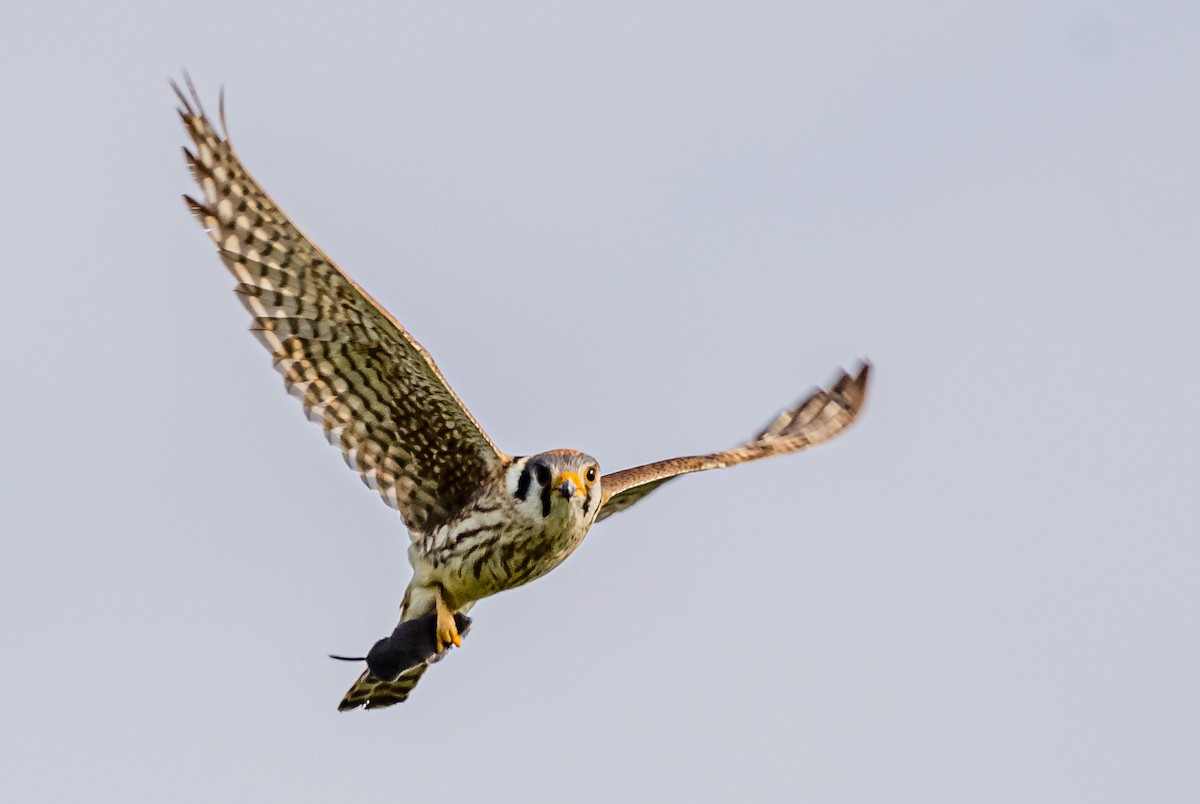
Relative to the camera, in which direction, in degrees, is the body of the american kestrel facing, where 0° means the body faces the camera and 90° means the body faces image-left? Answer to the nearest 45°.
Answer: approximately 315°
